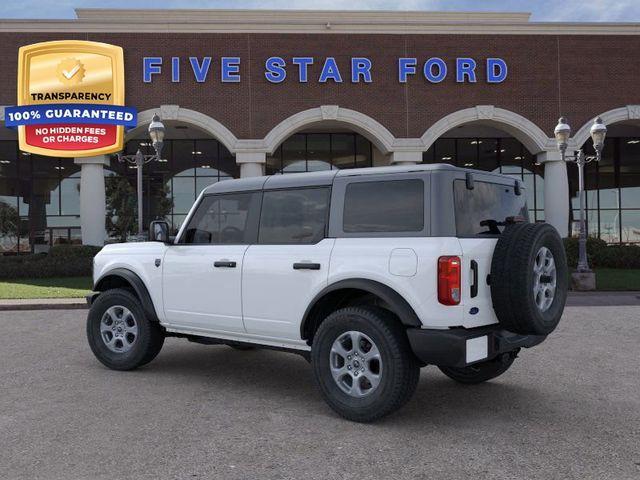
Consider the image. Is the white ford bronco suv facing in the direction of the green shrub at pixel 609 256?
no

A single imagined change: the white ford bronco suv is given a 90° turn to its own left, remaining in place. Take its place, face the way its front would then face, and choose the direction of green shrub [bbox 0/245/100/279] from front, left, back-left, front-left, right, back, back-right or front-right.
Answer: right

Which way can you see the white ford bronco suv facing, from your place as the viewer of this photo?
facing away from the viewer and to the left of the viewer
